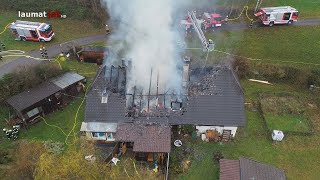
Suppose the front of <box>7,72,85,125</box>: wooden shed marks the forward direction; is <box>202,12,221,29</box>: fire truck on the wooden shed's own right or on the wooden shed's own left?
on the wooden shed's own left

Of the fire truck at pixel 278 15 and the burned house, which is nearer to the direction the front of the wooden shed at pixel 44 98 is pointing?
the burned house

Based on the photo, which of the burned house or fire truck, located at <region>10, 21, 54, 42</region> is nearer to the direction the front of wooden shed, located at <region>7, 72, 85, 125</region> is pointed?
the burned house

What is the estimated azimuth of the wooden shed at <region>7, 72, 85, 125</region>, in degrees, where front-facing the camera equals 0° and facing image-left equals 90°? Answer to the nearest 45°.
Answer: approximately 315°
